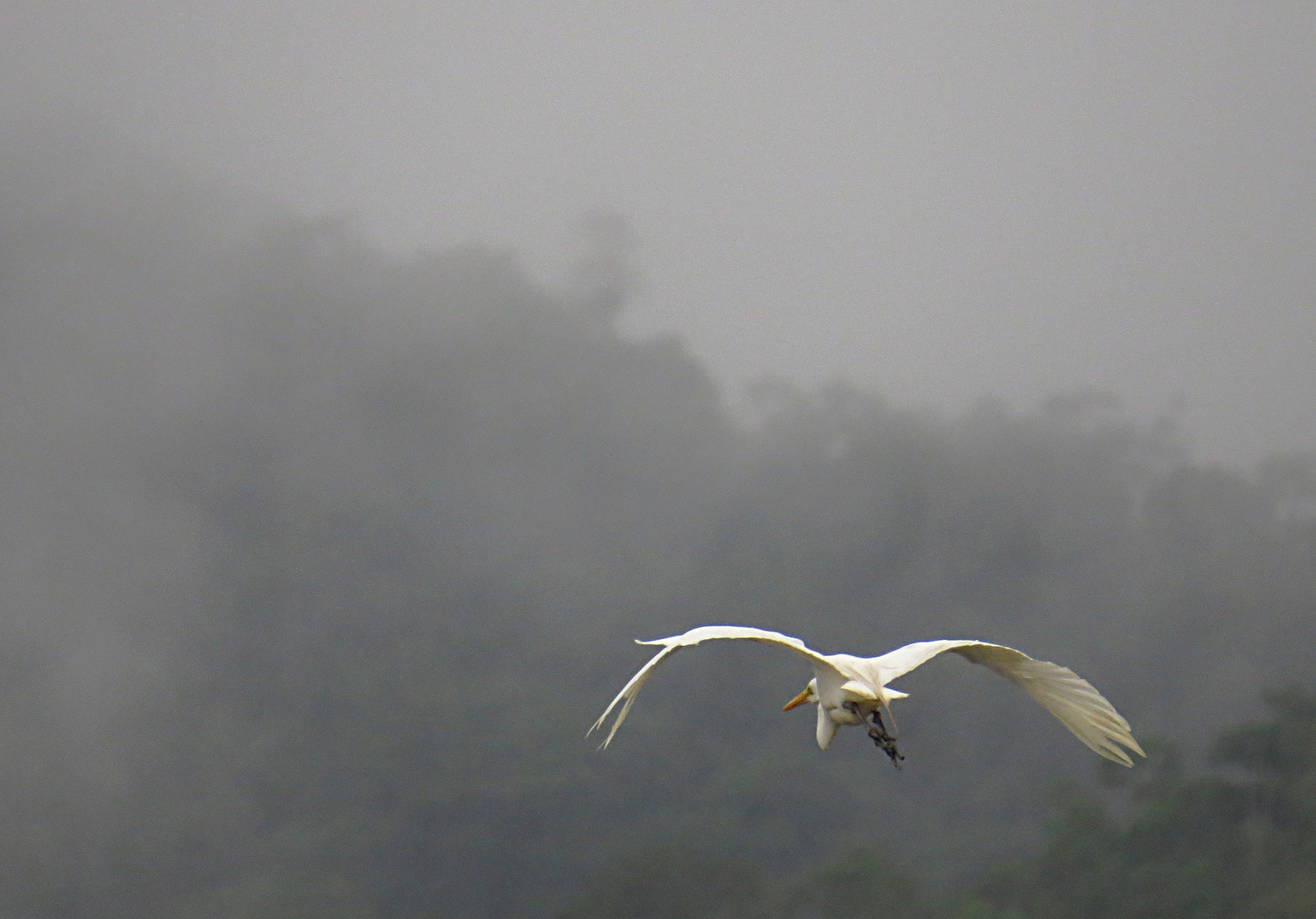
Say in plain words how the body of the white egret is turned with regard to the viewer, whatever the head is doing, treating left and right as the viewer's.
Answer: facing away from the viewer and to the left of the viewer
